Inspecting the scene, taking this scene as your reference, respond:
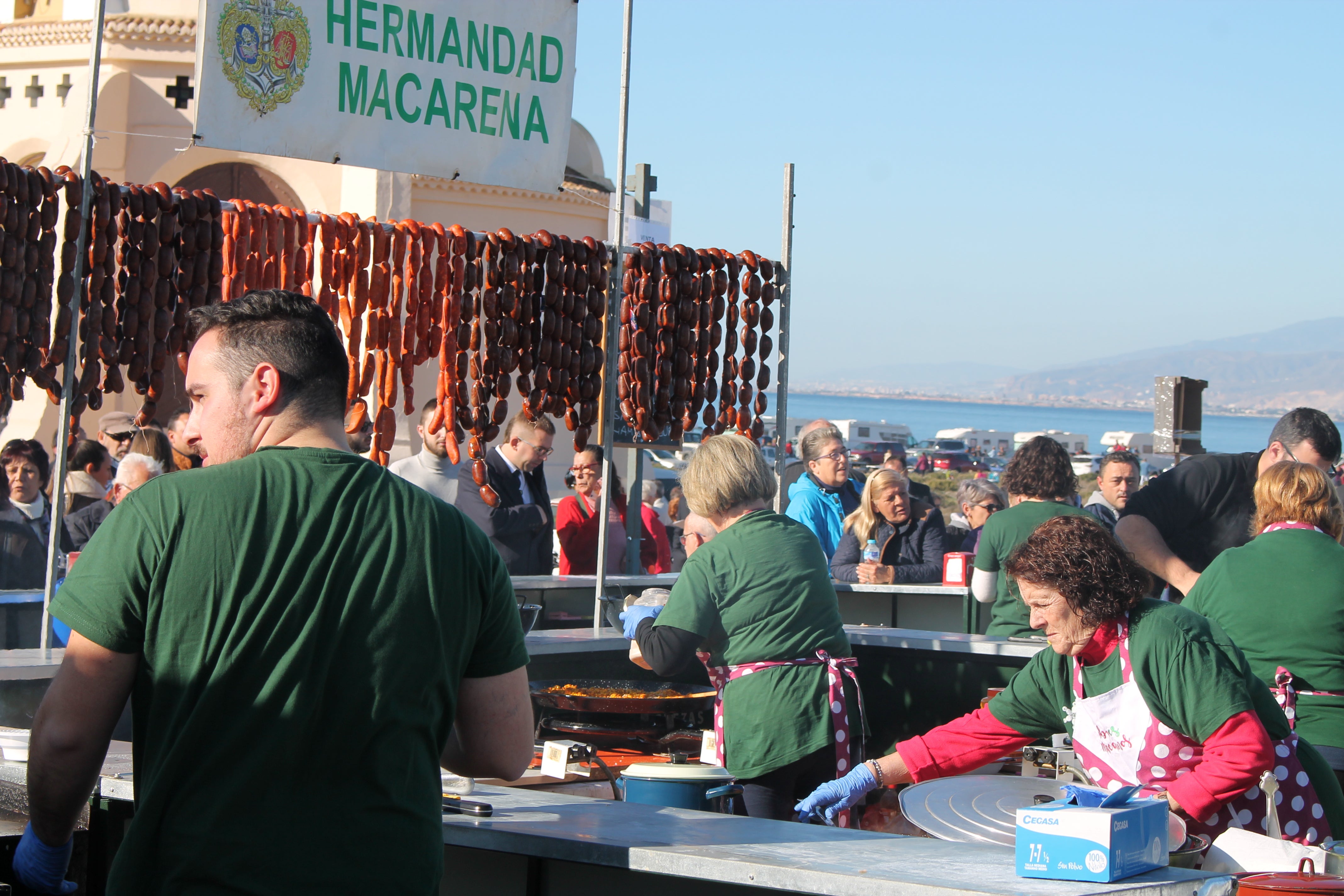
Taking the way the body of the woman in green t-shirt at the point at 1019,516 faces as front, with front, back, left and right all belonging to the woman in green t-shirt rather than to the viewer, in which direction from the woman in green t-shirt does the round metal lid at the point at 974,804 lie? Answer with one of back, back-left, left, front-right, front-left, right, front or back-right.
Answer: back

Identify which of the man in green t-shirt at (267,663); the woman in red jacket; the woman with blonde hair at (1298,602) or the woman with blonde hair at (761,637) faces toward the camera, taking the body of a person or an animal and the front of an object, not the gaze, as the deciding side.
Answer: the woman in red jacket

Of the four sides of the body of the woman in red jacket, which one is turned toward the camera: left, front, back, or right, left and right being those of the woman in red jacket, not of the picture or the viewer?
front

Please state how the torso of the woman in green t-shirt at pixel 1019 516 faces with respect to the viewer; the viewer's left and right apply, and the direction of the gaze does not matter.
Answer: facing away from the viewer

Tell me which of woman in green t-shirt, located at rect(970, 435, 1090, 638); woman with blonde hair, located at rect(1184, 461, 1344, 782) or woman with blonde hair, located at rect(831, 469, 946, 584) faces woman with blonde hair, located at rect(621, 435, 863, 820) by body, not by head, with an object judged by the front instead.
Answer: woman with blonde hair, located at rect(831, 469, 946, 584)

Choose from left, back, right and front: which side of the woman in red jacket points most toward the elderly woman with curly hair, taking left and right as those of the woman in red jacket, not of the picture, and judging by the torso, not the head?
front

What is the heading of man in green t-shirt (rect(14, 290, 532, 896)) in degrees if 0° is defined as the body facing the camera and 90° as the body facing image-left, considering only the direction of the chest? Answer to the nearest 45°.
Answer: approximately 180°

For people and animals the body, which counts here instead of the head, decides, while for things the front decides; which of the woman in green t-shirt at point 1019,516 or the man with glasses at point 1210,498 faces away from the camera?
the woman in green t-shirt

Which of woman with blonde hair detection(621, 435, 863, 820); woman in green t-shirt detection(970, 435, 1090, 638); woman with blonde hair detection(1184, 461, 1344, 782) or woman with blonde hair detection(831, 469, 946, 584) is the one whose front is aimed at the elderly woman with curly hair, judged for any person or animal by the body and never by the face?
woman with blonde hair detection(831, 469, 946, 584)

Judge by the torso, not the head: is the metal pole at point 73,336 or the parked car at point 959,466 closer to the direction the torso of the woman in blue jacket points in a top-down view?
the metal pole

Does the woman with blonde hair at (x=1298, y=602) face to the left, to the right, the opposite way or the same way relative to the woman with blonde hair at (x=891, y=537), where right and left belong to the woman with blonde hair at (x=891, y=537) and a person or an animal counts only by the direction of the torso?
the opposite way

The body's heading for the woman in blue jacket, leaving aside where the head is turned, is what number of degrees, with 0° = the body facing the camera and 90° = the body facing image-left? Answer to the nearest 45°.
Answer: approximately 315°

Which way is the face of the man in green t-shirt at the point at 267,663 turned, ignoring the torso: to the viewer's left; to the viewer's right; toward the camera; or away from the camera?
to the viewer's left

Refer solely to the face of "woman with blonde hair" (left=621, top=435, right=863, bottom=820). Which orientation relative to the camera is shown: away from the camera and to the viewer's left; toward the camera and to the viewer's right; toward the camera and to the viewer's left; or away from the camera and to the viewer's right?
away from the camera and to the viewer's left

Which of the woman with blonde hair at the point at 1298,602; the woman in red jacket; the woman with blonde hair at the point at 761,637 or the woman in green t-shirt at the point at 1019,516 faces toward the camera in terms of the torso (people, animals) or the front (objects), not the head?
the woman in red jacket

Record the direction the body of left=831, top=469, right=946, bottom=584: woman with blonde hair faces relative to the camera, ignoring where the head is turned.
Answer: toward the camera

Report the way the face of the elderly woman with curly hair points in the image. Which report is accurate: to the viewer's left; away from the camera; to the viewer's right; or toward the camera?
to the viewer's left

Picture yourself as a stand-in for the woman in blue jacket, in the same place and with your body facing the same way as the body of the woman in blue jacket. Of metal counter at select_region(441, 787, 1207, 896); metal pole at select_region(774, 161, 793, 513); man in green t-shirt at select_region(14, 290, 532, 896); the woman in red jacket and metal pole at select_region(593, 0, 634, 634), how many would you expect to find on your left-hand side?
0
